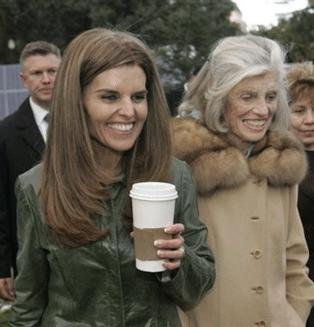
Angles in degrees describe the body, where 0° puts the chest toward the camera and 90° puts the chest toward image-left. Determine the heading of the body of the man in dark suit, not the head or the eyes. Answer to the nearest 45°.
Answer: approximately 315°

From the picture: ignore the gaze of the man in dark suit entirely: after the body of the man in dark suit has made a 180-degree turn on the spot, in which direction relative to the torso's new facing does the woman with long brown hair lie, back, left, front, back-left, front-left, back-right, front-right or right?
back-left

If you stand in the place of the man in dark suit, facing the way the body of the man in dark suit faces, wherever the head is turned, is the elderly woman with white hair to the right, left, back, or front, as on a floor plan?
front

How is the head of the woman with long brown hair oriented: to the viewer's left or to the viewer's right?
to the viewer's right
